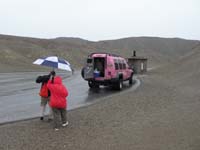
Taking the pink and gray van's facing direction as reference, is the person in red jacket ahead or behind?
behind

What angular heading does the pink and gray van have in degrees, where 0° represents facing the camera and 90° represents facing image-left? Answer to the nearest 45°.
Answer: approximately 225°
